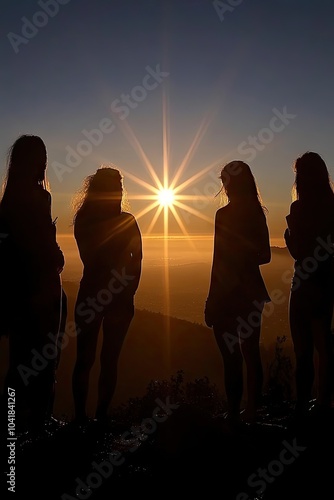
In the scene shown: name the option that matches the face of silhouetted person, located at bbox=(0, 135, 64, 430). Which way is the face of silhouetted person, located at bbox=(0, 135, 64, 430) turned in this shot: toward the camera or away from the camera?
away from the camera

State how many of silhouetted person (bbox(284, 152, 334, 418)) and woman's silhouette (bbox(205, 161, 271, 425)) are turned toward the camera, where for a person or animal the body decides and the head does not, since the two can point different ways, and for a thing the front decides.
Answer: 0

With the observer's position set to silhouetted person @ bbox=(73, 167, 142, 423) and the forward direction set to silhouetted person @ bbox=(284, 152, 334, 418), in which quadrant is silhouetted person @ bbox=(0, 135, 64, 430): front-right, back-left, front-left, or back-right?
back-right

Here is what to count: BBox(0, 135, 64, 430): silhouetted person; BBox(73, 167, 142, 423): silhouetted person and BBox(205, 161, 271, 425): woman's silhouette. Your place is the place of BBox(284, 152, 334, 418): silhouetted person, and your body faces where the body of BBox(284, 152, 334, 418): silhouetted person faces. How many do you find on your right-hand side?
0

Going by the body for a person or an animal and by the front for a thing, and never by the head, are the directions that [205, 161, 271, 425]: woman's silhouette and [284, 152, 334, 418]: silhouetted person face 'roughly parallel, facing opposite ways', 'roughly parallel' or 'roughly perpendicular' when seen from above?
roughly parallel

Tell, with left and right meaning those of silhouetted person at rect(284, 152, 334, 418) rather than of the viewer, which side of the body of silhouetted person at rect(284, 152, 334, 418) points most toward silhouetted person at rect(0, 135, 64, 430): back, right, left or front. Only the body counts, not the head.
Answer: left

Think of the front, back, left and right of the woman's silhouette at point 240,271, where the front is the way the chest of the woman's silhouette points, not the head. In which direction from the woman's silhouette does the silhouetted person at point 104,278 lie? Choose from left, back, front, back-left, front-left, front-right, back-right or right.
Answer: front-left

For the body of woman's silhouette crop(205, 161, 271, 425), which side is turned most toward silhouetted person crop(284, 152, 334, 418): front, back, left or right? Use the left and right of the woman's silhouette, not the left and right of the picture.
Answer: right

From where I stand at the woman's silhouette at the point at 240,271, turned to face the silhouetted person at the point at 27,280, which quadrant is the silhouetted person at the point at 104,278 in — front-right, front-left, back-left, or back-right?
front-right

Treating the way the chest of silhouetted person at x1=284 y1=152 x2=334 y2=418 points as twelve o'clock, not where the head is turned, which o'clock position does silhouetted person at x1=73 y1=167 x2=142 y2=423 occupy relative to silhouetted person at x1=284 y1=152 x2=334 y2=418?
silhouetted person at x1=73 y1=167 x2=142 y2=423 is roughly at 10 o'clock from silhouetted person at x1=284 y1=152 x2=334 y2=418.

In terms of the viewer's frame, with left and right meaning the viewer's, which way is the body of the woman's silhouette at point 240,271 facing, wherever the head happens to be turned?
facing away from the viewer and to the left of the viewer

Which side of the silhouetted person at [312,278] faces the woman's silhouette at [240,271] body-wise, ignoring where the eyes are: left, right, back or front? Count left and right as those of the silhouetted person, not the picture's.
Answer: left
